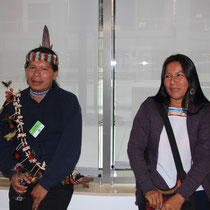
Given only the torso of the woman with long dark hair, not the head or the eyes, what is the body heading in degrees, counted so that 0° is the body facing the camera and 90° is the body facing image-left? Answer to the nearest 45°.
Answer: approximately 0°
